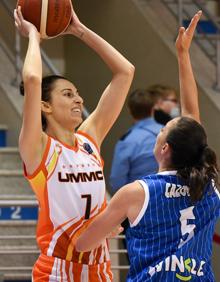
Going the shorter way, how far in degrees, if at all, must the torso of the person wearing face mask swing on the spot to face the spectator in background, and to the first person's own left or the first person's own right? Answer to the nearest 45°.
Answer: approximately 135° to the first person's own right

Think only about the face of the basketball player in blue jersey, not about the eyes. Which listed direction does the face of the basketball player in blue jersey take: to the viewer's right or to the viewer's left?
to the viewer's left

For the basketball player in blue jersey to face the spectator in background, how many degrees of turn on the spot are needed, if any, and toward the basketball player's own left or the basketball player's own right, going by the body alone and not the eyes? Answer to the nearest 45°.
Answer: approximately 45° to the basketball player's own right

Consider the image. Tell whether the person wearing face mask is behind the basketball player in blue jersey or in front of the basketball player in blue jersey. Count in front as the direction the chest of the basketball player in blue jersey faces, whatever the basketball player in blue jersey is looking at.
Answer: in front

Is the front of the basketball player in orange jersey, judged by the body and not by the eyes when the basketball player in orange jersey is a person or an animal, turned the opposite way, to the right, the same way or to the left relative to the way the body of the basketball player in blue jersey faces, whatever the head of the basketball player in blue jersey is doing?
the opposite way

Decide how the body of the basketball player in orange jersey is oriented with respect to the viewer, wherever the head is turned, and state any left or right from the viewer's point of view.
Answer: facing the viewer and to the right of the viewer

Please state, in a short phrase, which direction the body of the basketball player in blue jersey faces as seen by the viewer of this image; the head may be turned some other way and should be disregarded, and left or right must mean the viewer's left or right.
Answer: facing away from the viewer and to the left of the viewer

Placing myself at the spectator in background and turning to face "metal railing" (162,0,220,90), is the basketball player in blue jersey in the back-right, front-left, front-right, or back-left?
back-right

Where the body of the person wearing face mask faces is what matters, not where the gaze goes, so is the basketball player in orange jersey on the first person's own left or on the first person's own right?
on the first person's own right
